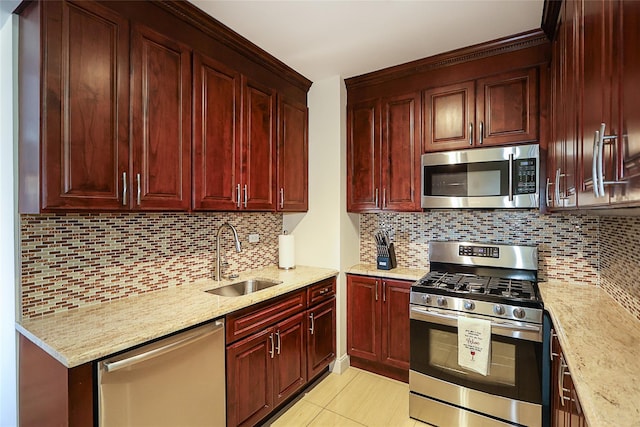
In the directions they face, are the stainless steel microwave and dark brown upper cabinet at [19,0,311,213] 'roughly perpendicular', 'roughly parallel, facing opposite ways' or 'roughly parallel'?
roughly perpendicular

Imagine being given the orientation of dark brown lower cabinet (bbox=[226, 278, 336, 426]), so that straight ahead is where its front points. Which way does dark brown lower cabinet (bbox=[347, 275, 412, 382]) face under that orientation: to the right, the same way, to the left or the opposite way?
to the right

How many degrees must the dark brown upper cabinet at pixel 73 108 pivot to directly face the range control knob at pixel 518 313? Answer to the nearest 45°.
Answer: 0° — it already faces it

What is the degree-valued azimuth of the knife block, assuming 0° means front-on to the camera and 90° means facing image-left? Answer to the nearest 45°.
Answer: approximately 45°

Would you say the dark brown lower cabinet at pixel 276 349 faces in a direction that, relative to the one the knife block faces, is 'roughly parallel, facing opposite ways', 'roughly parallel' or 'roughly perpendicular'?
roughly perpendicular

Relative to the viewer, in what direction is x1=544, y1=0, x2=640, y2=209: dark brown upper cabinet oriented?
to the viewer's left
